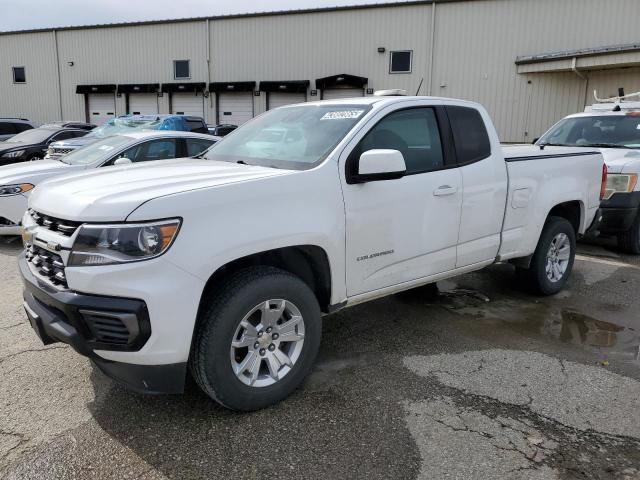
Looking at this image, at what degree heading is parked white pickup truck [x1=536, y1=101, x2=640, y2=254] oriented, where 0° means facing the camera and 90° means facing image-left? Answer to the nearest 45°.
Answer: approximately 45°

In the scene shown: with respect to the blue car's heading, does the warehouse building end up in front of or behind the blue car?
behind

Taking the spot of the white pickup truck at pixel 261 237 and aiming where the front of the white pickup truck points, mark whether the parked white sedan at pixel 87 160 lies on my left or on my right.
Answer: on my right

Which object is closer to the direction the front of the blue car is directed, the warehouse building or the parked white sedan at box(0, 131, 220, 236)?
the parked white sedan

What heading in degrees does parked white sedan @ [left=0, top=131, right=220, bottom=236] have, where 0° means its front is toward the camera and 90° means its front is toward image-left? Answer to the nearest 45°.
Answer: approximately 45°

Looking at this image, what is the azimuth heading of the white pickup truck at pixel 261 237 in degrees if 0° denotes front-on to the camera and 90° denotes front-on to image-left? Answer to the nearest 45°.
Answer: approximately 45°

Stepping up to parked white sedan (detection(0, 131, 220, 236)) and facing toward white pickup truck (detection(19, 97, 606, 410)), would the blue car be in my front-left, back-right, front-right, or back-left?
back-left
